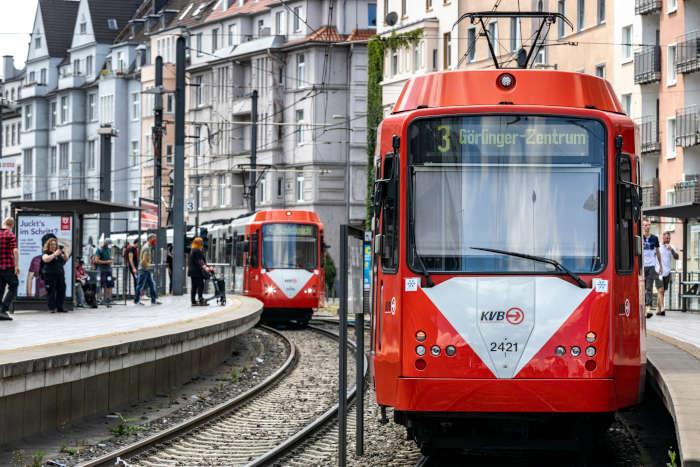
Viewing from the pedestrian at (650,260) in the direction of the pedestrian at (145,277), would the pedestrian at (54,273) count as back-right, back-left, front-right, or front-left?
front-left

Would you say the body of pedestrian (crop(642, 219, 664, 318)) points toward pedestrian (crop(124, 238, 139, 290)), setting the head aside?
no

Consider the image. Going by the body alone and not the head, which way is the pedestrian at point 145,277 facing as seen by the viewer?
to the viewer's right

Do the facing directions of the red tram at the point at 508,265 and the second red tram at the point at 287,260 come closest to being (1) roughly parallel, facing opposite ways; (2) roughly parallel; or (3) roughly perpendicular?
roughly parallel

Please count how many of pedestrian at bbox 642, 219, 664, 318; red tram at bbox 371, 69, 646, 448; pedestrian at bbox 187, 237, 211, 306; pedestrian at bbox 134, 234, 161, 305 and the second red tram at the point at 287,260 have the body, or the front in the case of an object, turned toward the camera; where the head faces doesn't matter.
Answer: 3

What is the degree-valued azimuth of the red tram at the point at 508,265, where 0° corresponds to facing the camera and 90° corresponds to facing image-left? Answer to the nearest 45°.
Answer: approximately 0°

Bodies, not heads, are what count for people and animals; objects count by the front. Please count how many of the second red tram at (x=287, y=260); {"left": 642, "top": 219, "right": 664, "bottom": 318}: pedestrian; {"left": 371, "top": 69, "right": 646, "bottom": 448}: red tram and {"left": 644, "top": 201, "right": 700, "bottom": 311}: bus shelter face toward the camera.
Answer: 3

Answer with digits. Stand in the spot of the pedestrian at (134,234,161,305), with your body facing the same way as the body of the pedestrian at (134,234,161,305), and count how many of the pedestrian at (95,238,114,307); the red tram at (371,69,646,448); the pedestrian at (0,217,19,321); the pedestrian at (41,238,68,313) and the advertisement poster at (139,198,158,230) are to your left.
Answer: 1

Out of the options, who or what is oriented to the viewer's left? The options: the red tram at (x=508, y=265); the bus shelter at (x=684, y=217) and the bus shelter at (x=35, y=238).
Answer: the bus shelter at (x=684, y=217)

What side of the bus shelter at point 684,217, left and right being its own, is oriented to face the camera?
left

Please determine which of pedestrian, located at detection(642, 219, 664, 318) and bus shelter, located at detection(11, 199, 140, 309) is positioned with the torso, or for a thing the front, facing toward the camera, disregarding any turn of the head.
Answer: the pedestrian

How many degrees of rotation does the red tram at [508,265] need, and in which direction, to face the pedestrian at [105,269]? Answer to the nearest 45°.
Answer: approximately 135° to its right

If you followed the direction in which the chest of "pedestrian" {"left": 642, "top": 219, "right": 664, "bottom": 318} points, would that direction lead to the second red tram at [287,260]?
no

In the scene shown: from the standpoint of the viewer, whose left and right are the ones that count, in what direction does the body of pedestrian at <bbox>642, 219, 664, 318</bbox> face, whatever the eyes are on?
facing the viewer
